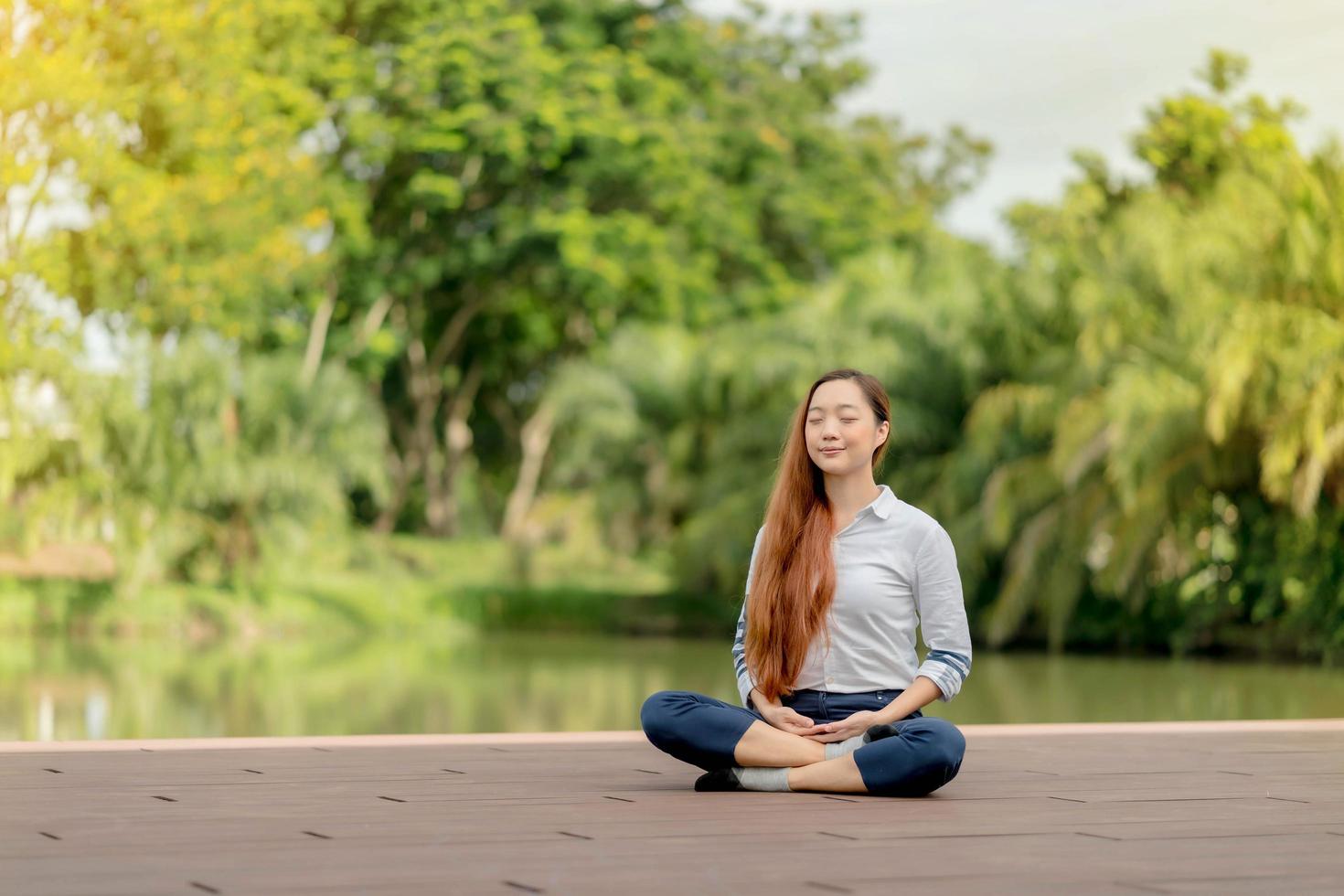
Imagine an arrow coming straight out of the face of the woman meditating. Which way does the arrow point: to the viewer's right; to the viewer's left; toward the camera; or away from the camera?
toward the camera
